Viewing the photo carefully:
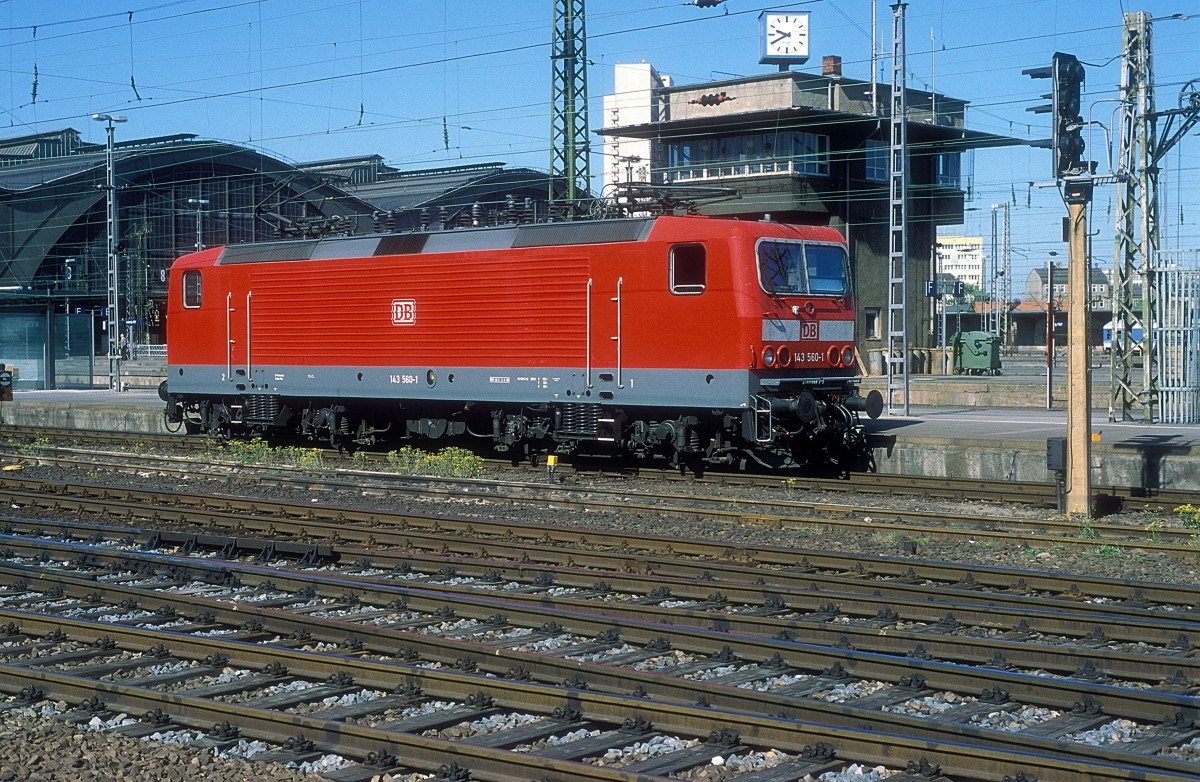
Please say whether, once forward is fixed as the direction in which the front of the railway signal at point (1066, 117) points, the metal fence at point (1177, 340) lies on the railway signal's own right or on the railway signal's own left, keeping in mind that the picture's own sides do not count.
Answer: on the railway signal's own right

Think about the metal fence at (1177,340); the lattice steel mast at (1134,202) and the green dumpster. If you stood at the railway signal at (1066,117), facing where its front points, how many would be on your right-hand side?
3

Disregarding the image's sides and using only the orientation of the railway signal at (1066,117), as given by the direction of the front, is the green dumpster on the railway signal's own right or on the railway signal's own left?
on the railway signal's own right

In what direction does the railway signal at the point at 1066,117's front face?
to the viewer's left
